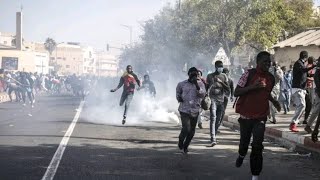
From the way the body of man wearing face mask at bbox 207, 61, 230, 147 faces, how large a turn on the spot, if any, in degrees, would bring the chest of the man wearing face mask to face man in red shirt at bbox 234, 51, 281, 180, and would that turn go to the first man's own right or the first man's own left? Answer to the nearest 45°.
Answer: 0° — they already face them

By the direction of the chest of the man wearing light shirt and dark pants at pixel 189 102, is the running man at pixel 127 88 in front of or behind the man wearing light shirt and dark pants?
behind

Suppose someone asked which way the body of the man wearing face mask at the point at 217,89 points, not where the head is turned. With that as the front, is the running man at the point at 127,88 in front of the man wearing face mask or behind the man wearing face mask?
behind

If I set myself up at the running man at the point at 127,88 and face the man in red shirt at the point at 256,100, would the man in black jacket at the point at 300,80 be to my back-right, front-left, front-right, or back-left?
front-left

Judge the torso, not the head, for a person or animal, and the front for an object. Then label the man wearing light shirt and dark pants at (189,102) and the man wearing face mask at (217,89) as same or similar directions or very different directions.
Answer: same or similar directions

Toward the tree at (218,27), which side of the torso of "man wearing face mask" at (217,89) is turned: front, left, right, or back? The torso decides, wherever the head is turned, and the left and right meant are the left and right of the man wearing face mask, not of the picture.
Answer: back

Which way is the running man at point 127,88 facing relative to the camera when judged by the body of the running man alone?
toward the camera

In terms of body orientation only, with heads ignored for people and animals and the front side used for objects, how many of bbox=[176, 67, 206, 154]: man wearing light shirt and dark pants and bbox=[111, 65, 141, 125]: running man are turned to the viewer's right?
0

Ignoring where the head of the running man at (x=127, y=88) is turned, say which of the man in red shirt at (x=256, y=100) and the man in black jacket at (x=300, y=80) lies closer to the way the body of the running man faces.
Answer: the man in red shirt

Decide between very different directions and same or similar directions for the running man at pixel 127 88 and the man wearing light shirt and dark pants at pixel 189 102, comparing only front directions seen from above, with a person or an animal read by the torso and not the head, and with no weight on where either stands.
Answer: same or similar directions

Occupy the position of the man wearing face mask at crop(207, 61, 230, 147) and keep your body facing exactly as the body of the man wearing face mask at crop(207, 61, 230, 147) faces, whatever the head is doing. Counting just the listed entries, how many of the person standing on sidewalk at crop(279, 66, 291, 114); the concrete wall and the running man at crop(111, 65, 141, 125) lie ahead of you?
0

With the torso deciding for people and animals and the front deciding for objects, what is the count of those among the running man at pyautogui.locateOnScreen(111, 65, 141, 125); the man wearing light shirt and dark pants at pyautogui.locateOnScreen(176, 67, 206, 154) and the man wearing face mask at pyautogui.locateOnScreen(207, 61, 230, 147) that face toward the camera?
3

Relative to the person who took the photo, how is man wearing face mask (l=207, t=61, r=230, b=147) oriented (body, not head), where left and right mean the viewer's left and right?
facing the viewer

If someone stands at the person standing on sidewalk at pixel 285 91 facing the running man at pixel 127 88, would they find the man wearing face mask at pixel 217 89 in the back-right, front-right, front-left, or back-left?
front-left

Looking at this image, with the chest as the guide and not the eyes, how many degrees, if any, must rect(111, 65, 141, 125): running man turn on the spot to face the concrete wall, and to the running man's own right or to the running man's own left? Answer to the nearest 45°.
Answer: approximately 135° to the running man's own left
